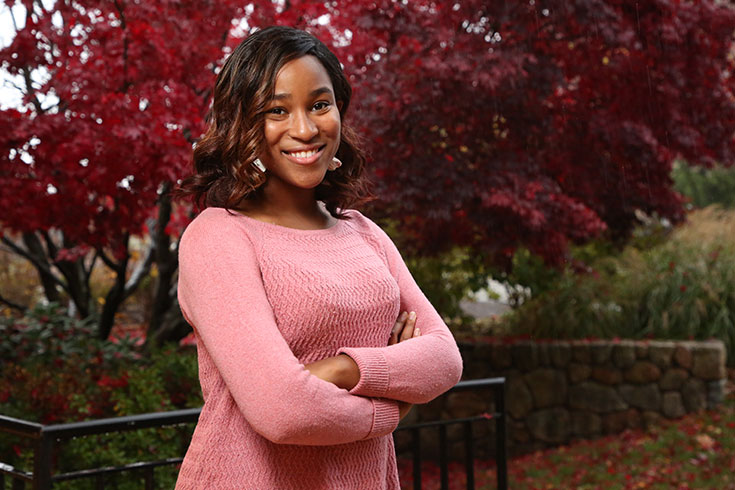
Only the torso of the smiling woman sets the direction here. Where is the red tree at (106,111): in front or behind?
behind

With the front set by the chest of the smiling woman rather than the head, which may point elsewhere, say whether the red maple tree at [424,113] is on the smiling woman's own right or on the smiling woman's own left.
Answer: on the smiling woman's own left

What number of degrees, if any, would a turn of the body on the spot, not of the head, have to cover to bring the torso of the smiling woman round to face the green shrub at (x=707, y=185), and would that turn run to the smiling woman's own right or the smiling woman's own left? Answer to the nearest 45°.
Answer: approximately 90° to the smiling woman's own left

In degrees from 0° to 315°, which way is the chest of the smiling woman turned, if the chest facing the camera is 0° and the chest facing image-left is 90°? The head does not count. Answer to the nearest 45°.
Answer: approximately 315°

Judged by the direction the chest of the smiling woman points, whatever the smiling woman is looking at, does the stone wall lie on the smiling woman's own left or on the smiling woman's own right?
on the smiling woman's own left
